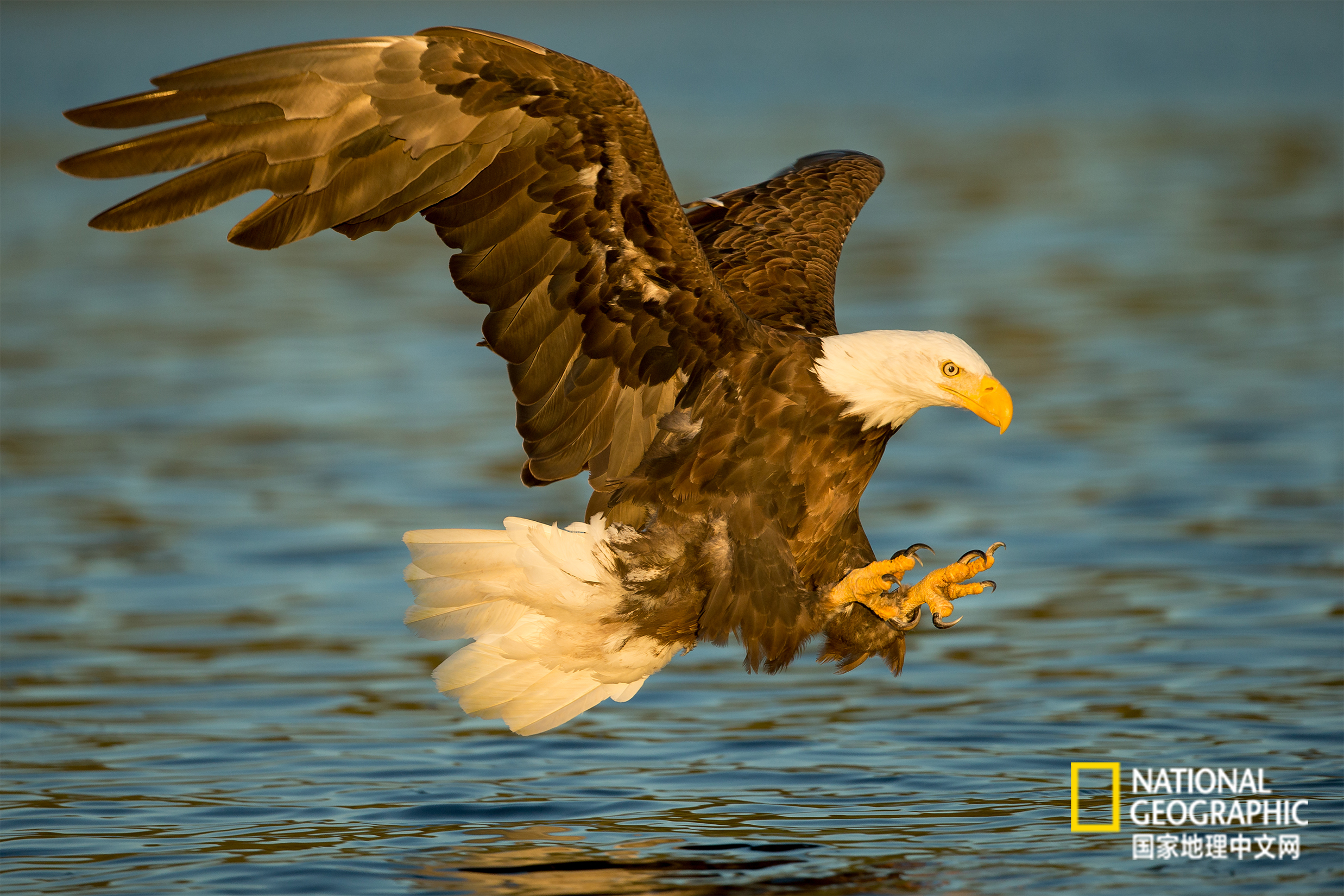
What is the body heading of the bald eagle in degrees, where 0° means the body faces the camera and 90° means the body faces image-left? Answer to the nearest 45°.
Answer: approximately 270°
